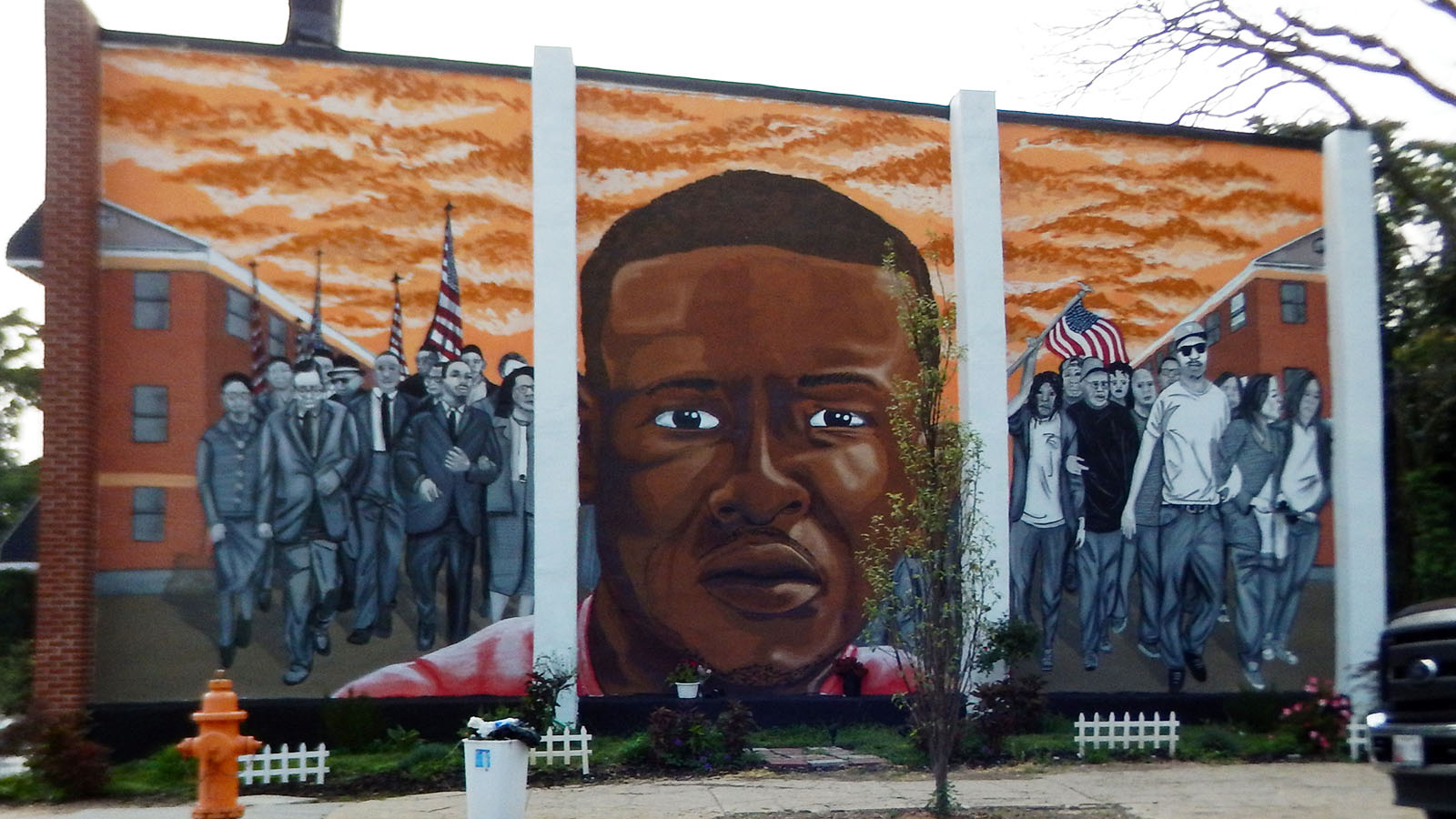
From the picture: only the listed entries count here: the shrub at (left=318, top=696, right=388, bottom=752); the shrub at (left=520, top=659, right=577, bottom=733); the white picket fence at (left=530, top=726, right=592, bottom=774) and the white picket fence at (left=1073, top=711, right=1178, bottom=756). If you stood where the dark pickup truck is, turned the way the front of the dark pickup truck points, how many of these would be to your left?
0

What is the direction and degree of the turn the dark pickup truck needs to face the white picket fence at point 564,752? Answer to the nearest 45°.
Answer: approximately 45° to its right

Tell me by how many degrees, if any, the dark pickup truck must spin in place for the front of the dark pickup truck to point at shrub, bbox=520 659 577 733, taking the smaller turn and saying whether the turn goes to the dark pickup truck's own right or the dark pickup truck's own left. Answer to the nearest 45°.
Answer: approximately 45° to the dark pickup truck's own right

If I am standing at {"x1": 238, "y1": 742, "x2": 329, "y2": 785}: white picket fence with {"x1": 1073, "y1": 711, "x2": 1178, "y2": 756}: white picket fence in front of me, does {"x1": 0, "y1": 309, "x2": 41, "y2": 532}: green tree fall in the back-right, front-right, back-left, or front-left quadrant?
back-left

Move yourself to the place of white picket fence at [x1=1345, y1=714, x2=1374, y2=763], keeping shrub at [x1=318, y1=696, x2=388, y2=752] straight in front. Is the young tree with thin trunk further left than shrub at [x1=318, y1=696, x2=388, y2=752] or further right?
left

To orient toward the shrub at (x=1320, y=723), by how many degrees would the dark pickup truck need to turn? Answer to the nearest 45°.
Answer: approximately 135° to its right

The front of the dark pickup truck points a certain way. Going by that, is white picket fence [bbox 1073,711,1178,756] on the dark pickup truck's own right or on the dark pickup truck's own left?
on the dark pickup truck's own right

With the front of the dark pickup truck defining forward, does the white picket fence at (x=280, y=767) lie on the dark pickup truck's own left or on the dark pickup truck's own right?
on the dark pickup truck's own right

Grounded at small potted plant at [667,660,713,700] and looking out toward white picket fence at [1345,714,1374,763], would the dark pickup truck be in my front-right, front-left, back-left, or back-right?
front-right

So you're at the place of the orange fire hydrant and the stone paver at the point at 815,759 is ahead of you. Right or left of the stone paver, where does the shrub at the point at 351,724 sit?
left

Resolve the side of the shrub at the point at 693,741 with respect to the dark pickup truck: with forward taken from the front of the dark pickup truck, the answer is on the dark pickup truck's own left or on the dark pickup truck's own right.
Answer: on the dark pickup truck's own right

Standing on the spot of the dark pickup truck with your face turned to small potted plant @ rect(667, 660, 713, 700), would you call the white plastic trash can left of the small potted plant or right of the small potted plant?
left

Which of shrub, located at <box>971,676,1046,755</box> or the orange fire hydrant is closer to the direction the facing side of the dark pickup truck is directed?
the orange fire hydrant

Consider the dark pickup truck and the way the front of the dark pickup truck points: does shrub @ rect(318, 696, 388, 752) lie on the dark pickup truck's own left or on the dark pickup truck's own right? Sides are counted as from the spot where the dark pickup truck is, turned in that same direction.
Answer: on the dark pickup truck's own right

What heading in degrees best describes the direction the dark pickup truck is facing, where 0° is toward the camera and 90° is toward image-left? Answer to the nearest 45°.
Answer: approximately 45°

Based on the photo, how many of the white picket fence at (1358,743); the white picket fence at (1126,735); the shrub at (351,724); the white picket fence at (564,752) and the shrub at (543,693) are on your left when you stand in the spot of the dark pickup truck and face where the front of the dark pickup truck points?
0

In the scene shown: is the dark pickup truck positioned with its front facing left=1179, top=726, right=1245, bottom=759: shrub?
no

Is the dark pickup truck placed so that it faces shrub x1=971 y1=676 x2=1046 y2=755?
no

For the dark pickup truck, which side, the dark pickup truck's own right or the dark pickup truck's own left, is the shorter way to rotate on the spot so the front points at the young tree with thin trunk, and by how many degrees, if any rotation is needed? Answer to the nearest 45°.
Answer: approximately 45° to the dark pickup truck's own right

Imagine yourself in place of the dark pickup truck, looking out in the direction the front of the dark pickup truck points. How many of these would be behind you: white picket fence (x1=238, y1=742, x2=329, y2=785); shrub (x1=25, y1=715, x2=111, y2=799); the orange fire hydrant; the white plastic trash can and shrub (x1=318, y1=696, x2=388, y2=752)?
0
